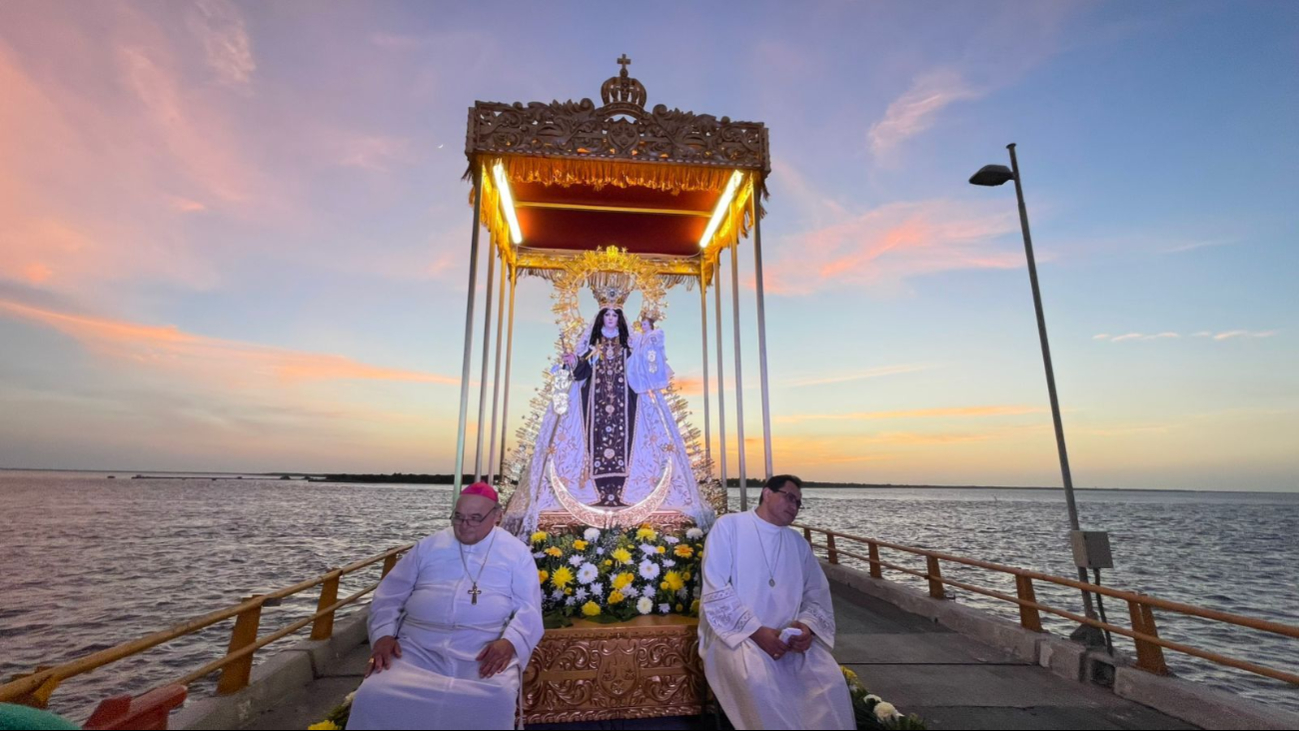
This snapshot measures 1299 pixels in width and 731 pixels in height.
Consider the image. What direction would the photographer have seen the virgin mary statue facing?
facing the viewer

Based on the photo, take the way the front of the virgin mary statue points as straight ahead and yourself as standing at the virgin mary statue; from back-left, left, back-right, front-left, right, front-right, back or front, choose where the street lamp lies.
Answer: left

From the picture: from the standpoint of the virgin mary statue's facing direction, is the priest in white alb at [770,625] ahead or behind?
ahead

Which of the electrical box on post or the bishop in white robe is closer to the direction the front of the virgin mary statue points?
the bishop in white robe

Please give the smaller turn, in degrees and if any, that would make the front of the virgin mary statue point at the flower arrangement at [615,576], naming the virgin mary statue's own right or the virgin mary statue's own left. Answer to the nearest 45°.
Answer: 0° — it already faces it

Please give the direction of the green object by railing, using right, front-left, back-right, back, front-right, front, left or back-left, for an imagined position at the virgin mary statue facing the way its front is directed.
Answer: front-right

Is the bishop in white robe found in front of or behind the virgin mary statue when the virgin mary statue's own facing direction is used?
in front

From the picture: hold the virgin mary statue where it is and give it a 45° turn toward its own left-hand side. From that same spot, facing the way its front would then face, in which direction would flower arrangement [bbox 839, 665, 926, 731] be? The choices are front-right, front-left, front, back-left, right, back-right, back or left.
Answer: front

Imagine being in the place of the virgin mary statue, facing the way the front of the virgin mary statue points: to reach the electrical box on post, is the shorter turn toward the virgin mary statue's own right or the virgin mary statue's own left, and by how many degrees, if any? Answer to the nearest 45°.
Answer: approximately 90° to the virgin mary statue's own left
